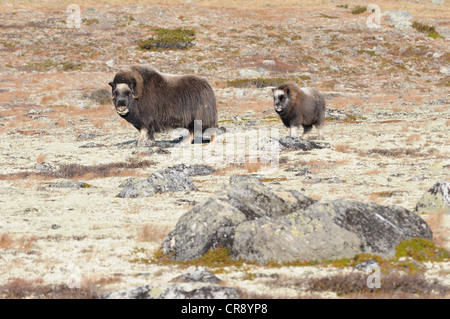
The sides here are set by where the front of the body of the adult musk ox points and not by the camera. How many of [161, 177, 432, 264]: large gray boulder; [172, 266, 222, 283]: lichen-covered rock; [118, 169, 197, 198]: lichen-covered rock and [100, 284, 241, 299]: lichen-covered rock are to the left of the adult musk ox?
4

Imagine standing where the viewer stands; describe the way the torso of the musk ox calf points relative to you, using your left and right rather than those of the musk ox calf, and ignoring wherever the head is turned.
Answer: facing the viewer and to the left of the viewer

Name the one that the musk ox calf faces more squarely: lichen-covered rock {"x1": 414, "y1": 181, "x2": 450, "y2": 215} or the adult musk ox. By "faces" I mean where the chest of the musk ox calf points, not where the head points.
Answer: the adult musk ox

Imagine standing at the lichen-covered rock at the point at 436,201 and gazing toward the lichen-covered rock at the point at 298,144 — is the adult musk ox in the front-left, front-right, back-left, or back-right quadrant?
front-left

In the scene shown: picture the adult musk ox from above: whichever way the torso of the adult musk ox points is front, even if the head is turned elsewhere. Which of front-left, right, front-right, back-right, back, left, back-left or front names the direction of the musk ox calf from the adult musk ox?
back

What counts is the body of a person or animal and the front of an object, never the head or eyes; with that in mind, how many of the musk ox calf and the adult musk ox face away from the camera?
0

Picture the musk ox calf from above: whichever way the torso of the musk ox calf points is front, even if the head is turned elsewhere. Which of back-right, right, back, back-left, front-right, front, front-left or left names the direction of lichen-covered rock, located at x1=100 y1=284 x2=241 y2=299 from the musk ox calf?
front-left

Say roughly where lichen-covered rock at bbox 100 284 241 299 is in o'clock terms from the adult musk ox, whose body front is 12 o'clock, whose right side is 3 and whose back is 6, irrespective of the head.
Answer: The lichen-covered rock is roughly at 9 o'clock from the adult musk ox.

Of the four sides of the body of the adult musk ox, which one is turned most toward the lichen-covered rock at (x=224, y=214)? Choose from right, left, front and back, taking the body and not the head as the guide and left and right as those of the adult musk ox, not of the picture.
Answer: left

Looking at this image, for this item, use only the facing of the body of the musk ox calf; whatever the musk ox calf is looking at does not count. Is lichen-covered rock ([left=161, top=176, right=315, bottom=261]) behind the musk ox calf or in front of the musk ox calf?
in front

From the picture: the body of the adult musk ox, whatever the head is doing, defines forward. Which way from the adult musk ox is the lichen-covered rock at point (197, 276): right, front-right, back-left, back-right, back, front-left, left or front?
left

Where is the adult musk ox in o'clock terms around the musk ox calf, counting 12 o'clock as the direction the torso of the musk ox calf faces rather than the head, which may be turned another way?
The adult musk ox is roughly at 1 o'clock from the musk ox calf.

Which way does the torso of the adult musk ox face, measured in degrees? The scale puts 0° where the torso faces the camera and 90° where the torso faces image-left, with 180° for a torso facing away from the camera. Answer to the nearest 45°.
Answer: approximately 90°
